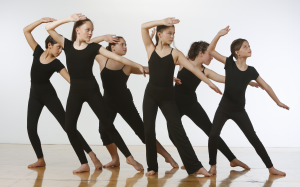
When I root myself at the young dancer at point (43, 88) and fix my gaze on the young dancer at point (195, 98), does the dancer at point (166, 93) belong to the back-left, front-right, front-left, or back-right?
front-right

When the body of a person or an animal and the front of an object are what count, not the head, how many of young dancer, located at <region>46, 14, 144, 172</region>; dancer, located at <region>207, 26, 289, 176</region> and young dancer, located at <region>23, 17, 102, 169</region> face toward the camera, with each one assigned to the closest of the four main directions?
3

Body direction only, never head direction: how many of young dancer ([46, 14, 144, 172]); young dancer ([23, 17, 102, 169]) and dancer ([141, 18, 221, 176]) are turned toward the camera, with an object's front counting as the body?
3

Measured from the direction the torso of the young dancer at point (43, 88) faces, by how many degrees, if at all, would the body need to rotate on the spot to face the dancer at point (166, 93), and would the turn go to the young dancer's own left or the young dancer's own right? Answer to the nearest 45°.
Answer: approximately 45° to the young dancer's own left

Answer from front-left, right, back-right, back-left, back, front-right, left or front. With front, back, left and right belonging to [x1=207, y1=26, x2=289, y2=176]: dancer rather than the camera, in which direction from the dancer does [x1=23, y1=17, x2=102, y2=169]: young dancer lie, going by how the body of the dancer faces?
right

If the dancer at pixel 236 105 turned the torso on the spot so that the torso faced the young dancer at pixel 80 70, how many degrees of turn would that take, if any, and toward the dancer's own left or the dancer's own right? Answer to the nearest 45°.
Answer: approximately 90° to the dancer's own right

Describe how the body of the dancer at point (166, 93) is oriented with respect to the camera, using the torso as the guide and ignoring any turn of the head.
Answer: toward the camera

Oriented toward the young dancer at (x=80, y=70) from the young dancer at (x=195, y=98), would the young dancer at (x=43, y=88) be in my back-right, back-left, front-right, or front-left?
front-right

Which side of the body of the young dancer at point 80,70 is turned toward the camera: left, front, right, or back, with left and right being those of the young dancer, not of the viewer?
front

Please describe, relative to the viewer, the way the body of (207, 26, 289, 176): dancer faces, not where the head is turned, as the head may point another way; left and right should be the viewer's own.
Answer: facing the viewer

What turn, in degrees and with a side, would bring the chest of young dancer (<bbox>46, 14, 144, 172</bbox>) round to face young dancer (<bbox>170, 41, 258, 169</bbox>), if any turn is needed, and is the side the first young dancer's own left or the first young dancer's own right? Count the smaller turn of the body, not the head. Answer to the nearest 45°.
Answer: approximately 90° to the first young dancer's own left
